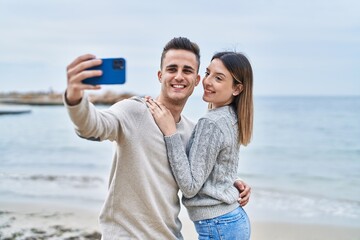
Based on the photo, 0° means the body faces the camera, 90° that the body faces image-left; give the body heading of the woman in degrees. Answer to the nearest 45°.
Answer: approximately 90°

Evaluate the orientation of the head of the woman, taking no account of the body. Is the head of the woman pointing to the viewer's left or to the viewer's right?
to the viewer's left

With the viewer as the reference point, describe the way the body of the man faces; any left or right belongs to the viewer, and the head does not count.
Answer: facing the viewer

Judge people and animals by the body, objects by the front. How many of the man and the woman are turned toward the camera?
1

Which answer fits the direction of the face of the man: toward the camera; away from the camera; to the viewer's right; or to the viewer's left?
toward the camera

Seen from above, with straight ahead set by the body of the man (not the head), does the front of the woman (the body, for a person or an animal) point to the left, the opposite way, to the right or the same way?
to the right
